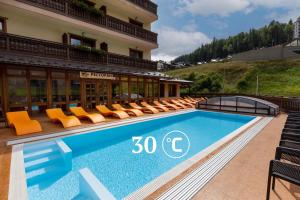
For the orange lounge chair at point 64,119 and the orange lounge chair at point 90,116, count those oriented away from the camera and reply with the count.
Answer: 0

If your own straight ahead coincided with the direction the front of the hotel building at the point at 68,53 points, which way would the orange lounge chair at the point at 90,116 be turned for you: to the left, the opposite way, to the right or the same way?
the same way

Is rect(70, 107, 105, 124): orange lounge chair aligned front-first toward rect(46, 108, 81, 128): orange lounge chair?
no

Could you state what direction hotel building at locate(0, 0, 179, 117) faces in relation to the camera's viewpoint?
facing the viewer and to the right of the viewer

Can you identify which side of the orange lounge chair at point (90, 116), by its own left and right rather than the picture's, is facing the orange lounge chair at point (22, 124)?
right

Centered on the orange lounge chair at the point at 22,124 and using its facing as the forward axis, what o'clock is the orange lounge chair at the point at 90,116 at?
the orange lounge chair at the point at 90,116 is roughly at 10 o'clock from the orange lounge chair at the point at 22,124.

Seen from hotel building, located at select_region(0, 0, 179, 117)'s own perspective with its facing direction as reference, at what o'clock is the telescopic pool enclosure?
The telescopic pool enclosure is roughly at 11 o'clock from the hotel building.

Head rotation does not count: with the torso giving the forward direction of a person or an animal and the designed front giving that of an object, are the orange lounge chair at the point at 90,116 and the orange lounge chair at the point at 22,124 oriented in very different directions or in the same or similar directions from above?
same or similar directions

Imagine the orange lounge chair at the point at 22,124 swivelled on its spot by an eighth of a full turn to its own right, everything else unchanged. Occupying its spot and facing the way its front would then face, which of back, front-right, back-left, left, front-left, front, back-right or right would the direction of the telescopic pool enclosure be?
left

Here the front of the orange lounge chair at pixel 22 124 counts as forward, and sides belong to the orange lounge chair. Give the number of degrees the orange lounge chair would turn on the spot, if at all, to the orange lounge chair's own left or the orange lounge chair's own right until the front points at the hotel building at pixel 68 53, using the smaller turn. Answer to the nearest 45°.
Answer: approximately 90° to the orange lounge chair's own left

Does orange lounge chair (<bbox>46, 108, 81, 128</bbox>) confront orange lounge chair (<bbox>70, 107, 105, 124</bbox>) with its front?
no

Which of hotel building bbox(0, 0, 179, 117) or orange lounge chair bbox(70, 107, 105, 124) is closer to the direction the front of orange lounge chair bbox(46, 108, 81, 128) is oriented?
the orange lounge chair

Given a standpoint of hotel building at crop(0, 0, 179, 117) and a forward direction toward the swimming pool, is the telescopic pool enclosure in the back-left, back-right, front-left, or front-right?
front-left

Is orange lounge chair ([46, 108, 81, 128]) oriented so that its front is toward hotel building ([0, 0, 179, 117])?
no

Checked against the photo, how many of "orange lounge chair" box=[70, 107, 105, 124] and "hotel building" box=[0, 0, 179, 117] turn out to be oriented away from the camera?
0

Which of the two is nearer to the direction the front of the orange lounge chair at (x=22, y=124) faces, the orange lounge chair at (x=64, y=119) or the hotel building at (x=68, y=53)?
the orange lounge chair
